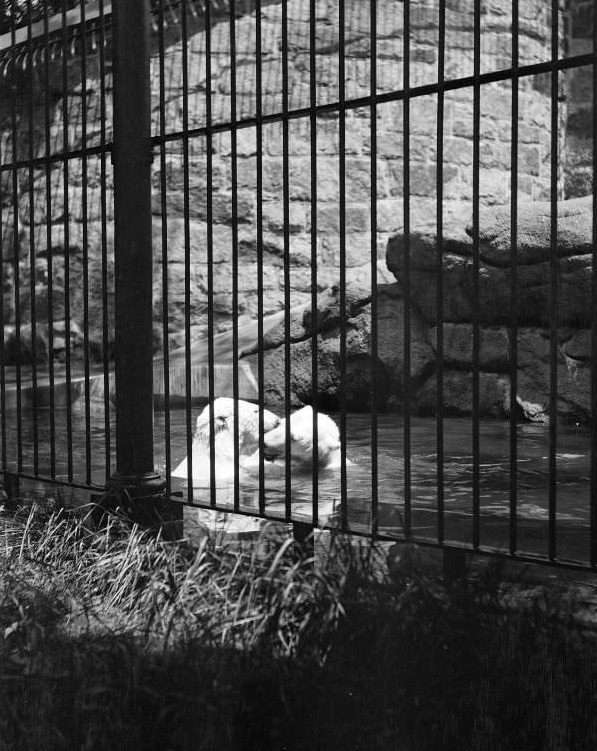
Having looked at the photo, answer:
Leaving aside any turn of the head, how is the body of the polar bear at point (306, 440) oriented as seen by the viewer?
to the viewer's left

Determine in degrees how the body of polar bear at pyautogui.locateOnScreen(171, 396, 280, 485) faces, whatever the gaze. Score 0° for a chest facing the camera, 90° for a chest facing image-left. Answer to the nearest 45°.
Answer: approximately 270°

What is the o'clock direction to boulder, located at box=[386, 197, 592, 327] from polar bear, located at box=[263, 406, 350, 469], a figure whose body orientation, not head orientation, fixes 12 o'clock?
The boulder is roughly at 4 o'clock from the polar bear.

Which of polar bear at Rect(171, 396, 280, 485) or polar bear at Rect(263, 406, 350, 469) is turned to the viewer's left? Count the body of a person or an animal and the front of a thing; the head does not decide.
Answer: polar bear at Rect(263, 406, 350, 469)

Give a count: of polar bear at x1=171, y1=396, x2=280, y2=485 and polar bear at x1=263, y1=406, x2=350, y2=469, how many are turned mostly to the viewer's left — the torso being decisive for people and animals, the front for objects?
1

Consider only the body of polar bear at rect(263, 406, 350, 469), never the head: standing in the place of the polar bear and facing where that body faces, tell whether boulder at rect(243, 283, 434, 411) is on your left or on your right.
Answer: on your right

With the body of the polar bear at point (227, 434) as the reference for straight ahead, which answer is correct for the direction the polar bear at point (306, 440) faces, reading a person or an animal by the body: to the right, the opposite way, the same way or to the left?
the opposite way
